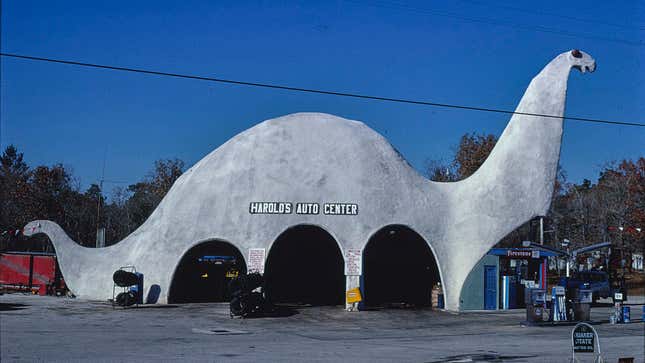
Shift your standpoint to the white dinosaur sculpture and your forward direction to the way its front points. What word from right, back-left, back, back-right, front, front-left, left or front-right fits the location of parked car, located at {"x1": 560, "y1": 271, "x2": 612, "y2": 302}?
front-left

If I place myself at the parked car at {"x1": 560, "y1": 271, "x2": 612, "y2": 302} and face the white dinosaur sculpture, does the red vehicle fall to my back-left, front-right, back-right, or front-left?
front-right

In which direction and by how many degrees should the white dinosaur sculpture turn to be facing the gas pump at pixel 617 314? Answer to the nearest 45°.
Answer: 0° — it already faces it

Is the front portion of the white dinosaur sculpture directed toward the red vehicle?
no

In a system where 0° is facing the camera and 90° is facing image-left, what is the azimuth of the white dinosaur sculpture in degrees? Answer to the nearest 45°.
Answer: approximately 270°

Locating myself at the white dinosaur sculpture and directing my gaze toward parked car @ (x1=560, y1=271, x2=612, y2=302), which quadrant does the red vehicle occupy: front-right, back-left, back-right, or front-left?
back-left

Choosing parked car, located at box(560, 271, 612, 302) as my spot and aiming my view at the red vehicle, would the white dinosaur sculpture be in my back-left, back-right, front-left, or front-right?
front-left

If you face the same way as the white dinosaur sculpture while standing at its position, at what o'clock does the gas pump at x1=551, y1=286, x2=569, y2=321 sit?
The gas pump is roughly at 1 o'clock from the white dinosaur sculpture.

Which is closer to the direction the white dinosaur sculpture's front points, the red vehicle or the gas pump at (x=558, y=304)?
the gas pump

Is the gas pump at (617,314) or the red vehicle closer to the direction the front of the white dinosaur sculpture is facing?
the gas pump

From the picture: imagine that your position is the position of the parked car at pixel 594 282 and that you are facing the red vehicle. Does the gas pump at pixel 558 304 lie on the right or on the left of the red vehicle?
left
